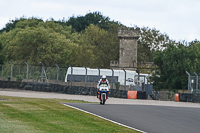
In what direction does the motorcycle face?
toward the camera

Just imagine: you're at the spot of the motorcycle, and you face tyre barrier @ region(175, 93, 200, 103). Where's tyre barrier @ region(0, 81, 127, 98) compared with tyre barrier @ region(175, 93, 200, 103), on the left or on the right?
left

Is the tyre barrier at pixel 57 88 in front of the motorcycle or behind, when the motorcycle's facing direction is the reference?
behind

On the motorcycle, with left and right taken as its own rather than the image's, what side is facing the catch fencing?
back

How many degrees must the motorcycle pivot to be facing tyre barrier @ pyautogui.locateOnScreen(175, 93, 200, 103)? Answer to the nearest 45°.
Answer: approximately 135° to its left
